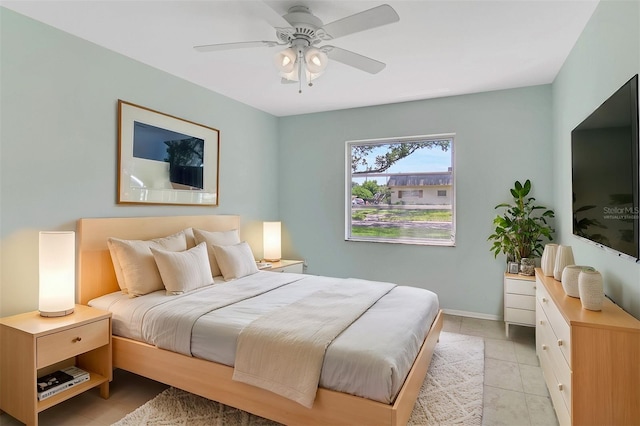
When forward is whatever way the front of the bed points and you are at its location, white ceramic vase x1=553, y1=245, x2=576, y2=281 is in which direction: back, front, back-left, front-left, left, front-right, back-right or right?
front-left

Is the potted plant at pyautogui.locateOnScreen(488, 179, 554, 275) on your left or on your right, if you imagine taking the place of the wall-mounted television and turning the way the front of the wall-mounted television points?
on your right

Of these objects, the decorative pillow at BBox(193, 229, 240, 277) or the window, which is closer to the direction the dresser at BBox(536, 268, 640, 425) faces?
the decorative pillow

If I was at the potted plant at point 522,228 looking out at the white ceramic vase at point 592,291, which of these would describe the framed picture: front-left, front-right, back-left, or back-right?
front-right

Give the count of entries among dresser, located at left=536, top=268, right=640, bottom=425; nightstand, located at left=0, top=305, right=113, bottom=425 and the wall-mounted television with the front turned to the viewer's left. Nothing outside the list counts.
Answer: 2

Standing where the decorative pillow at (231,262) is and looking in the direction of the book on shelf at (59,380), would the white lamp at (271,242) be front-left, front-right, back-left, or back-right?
back-right

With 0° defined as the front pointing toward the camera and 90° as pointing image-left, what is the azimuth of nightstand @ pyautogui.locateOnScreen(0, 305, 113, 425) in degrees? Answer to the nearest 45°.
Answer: approximately 315°

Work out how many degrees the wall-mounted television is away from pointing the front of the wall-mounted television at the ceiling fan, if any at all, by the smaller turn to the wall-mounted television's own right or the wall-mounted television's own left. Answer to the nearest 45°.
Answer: approximately 45° to the wall-mounted television's own left

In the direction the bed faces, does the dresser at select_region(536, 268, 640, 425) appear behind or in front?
in front

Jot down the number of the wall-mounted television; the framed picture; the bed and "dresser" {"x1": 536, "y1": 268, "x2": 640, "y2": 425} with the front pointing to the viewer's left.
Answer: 2

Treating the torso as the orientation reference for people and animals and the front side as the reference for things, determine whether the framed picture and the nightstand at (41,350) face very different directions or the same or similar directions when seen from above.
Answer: same or similar directions

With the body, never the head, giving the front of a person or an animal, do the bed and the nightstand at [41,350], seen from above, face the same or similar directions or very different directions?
same or similar directions

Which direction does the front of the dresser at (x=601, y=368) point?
to the viewer's left

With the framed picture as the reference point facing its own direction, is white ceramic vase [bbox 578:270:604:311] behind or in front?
in front

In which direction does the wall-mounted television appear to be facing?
to the viewer's left

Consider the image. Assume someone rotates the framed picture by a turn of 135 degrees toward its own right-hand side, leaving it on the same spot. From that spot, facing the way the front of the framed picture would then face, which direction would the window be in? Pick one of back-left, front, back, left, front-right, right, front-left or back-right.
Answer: back
